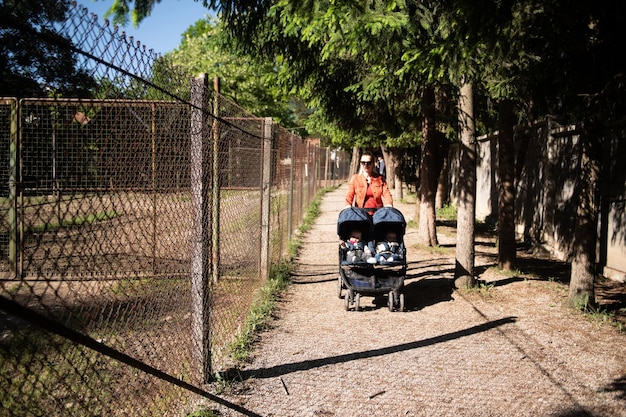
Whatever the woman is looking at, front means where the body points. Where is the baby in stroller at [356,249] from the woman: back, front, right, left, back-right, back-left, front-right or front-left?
front

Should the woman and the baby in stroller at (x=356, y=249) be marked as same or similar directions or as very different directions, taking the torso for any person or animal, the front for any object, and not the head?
same or similar directions

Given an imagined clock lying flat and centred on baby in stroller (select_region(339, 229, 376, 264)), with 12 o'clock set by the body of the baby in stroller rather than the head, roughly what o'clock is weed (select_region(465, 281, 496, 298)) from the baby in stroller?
The weed is roughly at 8 o'clock from the baby in stroller.

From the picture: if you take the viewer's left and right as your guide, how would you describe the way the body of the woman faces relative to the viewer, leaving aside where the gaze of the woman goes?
facing the viewer

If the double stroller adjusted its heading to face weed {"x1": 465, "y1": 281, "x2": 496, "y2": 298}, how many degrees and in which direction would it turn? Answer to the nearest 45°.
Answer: approximately 135° to its left

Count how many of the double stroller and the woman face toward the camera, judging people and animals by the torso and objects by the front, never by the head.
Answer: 2

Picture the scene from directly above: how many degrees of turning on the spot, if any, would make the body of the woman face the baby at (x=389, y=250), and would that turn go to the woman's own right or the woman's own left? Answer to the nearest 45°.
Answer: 0° — they already face them

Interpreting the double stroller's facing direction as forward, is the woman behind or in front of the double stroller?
behind

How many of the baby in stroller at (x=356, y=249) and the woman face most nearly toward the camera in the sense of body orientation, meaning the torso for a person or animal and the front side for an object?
2

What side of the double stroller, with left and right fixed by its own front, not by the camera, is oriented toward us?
front
